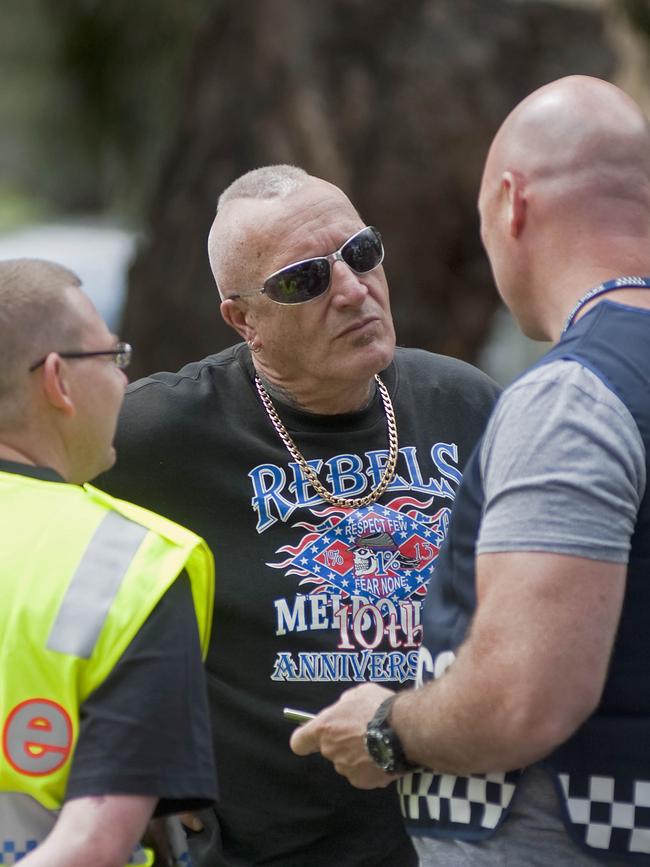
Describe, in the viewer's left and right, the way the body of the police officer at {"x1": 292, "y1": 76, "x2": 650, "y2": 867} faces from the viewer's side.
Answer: facing away from the viewer and to the left of the viewer

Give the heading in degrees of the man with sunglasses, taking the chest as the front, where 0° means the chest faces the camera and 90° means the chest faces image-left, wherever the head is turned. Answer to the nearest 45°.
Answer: approximately 315°

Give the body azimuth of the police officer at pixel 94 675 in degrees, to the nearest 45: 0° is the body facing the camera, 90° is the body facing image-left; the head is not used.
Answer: approximately 225°

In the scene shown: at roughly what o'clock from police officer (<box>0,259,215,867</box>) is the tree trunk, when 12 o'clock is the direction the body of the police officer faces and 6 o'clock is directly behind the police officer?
The tree trunk is roughly at 11 o'clock from the police officer.

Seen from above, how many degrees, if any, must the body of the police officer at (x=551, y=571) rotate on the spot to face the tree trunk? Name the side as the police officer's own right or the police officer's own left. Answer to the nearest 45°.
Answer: approximately 45° to the police officer's own right

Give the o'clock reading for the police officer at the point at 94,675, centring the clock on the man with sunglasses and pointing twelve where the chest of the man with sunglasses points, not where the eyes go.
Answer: The police officer is roughly at 2 o'clock from the man with sunglasses.

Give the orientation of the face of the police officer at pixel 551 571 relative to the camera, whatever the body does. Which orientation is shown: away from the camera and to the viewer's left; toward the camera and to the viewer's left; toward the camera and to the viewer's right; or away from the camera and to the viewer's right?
away from the camera and to the viewer's left

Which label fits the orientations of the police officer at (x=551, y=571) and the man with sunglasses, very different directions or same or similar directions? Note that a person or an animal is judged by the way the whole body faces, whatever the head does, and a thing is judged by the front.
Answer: very different directions

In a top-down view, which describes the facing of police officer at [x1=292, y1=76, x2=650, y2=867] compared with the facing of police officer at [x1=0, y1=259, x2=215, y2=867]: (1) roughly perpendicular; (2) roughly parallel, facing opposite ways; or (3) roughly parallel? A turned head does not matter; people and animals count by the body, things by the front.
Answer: roughly perpendicular
